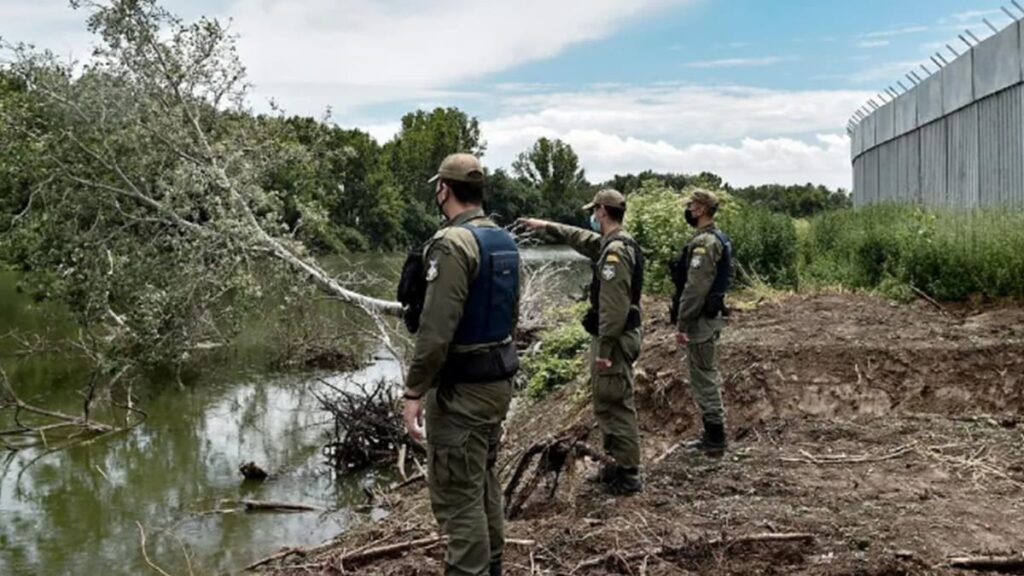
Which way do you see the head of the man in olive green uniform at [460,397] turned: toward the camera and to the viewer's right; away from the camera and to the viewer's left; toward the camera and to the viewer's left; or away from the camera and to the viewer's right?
away from the camera and to the viewer's left

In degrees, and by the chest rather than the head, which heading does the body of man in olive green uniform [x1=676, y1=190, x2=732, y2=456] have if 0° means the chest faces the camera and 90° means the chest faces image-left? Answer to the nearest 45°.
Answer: approximately 90°

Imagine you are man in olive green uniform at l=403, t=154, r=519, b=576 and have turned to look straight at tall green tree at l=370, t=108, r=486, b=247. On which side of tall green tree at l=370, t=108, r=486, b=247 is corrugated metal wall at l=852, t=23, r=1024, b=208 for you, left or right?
right

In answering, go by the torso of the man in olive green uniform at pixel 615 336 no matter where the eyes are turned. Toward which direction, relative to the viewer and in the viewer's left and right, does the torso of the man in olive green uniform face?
facing to the left of the viewer

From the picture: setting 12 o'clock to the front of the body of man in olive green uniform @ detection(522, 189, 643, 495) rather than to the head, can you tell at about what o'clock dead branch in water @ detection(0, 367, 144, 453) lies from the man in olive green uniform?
The dead branch in water is roughly at 1 o'clock from the man in olive green uniform.

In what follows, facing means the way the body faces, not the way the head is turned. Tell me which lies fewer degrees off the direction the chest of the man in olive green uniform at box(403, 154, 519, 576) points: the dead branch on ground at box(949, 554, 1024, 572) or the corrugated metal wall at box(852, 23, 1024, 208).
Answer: the corrugated metal wall

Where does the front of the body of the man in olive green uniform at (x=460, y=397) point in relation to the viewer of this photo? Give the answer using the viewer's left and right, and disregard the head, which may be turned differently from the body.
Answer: facing away from the viewer and to the left of the viewer

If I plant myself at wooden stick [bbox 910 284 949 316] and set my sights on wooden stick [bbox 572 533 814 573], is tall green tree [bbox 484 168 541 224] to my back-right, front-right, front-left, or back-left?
back-right

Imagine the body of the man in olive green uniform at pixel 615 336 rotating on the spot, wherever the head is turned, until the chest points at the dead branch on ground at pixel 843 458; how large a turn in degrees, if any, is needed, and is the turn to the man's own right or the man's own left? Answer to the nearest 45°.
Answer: approximately 180°
